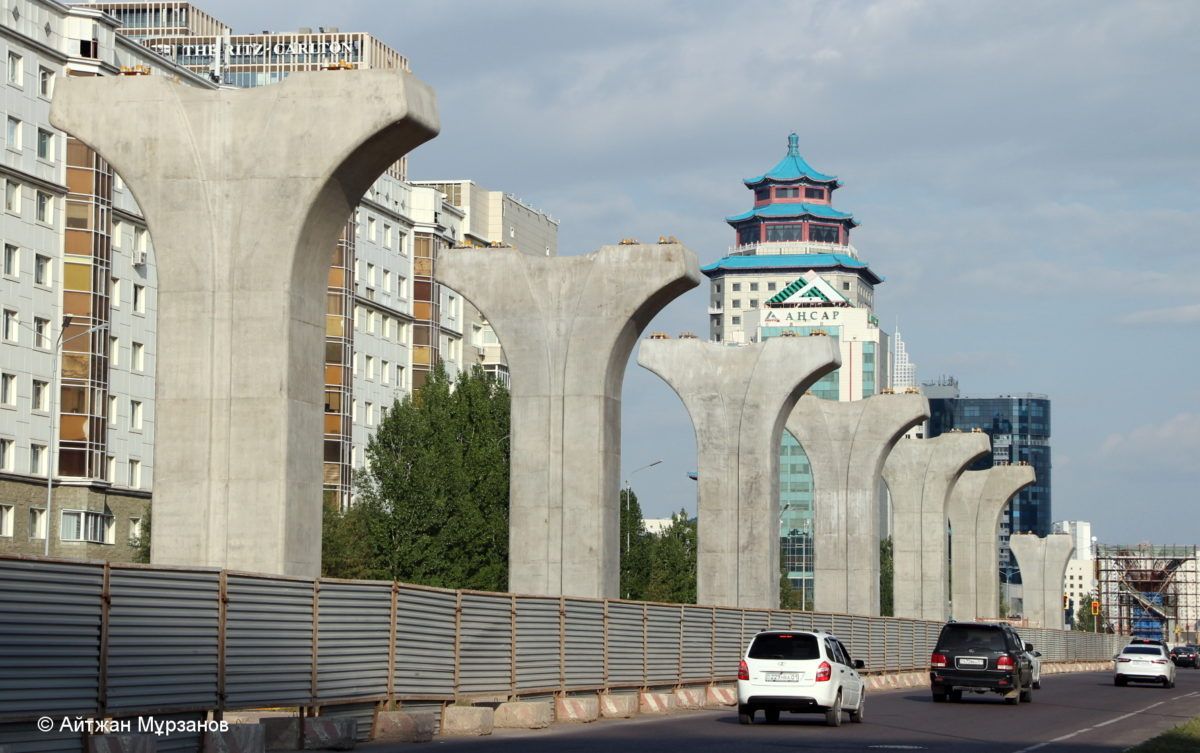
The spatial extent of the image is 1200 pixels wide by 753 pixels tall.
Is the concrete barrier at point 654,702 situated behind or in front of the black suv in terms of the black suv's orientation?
behind

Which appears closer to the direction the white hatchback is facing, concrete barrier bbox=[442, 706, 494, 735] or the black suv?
the black suv

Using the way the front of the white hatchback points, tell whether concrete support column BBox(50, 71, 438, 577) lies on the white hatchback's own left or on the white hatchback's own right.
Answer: on the white hatchback's own left

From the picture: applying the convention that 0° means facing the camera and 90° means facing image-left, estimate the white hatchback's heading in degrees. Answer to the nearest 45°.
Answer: approximately 180°

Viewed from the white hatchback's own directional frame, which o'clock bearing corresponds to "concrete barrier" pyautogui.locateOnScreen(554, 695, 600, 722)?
The concrete barrier is roughly at 9 o'clock from the white hatchback.

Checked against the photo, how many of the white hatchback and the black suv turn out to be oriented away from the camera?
2

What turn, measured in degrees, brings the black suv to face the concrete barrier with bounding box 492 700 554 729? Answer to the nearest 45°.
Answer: approximately 135° to its left

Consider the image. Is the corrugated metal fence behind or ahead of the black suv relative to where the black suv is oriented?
behind

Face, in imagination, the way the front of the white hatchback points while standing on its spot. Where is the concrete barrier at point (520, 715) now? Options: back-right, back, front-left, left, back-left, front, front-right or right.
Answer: back-left

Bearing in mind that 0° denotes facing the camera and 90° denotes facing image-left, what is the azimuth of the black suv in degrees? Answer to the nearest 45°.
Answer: approximately 180°
